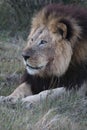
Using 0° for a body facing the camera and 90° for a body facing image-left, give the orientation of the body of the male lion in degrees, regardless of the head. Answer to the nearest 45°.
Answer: approximately 45°
